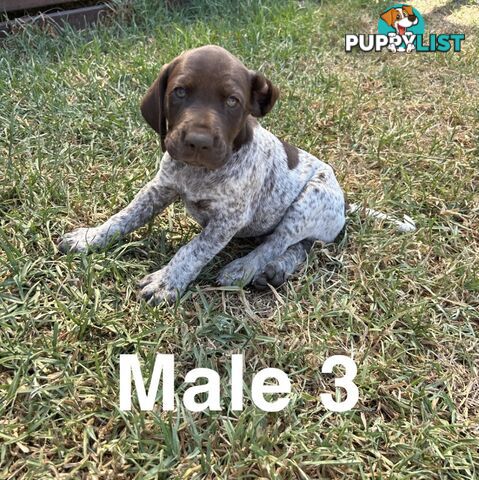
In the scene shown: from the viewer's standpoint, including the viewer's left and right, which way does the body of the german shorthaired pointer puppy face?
facing the viewer and to the left of the viewer
